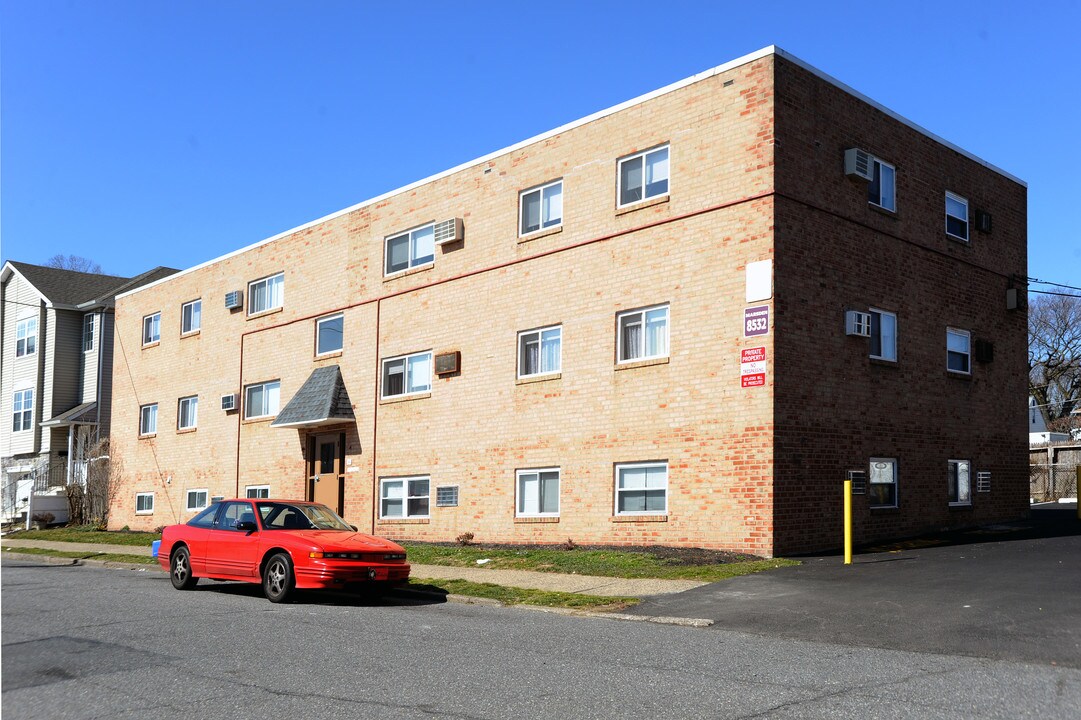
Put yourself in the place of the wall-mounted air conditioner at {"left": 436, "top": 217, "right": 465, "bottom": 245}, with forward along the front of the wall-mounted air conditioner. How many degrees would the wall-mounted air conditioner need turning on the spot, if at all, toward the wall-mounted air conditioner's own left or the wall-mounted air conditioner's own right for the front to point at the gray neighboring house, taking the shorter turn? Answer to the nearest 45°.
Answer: approximately 90° to the wall-mounted air conditioner's own right

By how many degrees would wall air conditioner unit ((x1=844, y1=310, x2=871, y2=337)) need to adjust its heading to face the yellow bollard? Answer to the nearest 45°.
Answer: approximately 45° to its right

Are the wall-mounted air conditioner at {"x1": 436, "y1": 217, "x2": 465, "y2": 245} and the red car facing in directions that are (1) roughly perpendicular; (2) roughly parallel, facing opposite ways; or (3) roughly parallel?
roughly perpendicular

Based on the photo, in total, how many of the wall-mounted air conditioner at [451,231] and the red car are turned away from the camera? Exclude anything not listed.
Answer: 0

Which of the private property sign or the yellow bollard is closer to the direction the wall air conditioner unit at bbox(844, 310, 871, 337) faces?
the yellow bollard

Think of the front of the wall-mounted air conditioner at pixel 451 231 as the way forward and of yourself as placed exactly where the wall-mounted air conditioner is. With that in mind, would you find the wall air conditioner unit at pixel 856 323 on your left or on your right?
on your left

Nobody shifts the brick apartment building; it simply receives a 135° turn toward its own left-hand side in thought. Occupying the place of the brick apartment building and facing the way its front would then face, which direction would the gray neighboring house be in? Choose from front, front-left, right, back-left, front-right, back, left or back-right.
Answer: back-left

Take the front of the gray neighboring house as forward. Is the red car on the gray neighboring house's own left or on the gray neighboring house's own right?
on the gray neighboring house's own left

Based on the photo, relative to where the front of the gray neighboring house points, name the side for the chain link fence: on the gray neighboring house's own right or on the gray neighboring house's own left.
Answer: on the gray neighboring house's own left

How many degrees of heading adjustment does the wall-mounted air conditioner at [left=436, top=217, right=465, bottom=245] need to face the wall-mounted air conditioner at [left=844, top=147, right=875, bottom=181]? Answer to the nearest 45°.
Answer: approximately 90° to its left

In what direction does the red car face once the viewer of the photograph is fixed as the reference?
facing the viewer and to the right of the viewer

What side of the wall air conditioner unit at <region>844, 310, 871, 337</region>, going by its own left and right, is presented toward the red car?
right

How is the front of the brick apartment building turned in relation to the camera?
facing the viewer and to the left of the viewer

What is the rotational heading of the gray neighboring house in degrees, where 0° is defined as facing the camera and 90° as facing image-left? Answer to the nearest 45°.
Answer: approximately 45°

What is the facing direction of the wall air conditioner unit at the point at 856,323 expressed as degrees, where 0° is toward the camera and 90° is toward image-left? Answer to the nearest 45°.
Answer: approximately 315°
